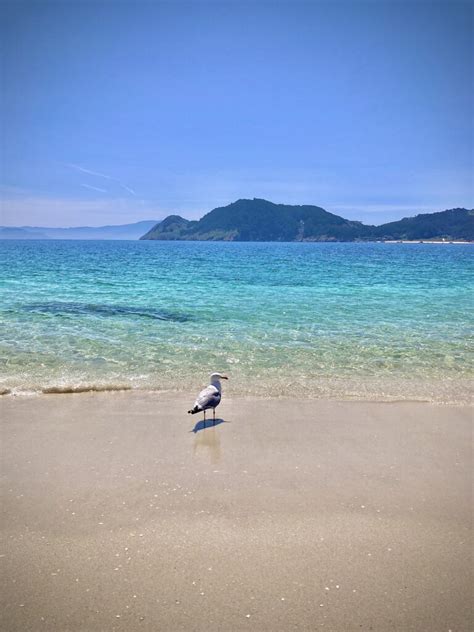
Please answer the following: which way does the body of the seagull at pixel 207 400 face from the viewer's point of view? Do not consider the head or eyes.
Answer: to the viewer's right
